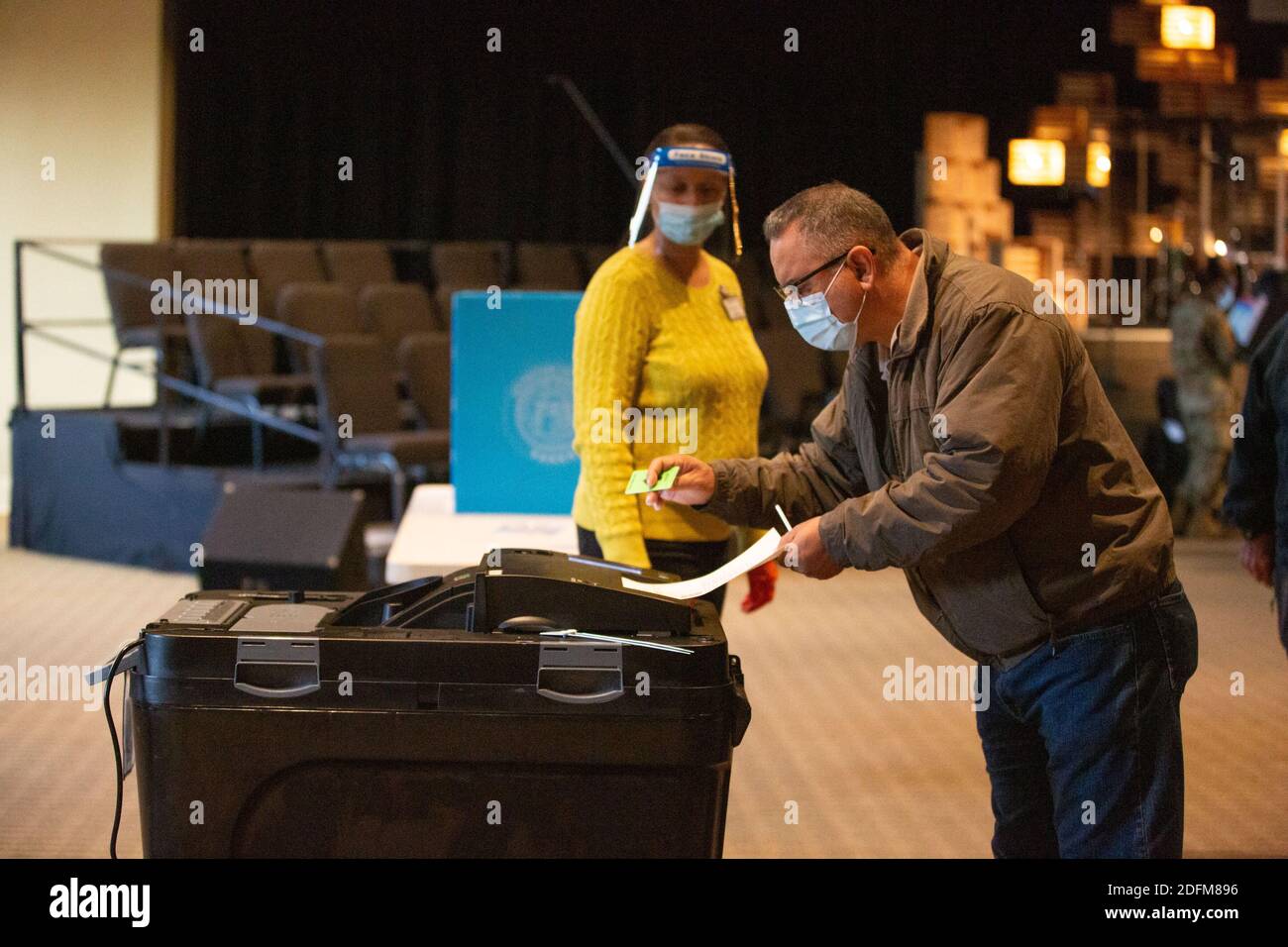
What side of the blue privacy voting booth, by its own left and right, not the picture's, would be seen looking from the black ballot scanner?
back

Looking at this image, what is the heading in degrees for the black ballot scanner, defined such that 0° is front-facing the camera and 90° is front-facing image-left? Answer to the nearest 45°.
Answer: approximately 270°

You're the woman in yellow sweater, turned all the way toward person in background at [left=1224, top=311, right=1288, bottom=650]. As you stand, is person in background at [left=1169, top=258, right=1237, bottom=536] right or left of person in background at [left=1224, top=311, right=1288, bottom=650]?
left

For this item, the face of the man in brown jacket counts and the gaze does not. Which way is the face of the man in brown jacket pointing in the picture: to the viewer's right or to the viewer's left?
to the viewer's left
